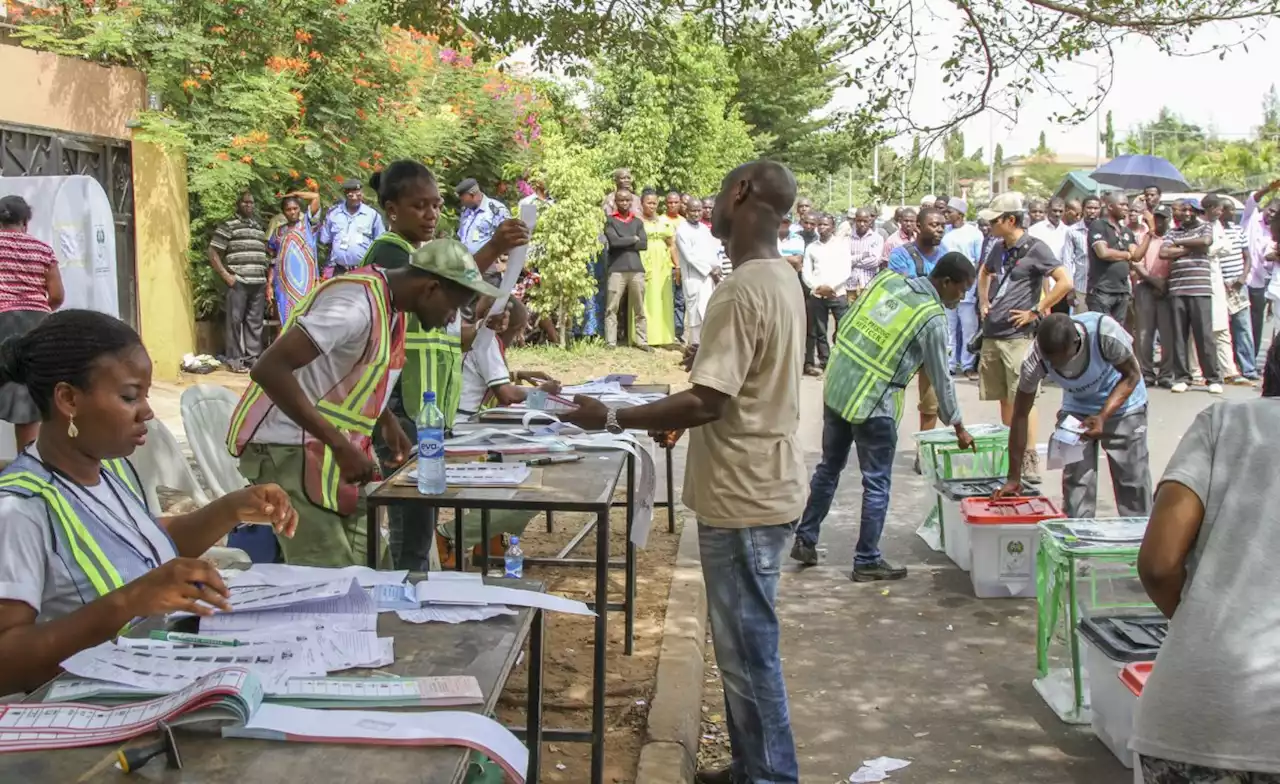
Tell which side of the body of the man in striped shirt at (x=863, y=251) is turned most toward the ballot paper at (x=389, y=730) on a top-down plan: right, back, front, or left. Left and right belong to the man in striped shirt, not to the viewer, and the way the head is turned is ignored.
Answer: front

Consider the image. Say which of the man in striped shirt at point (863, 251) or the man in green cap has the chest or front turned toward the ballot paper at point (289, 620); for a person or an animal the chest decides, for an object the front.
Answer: the man in striped shirt

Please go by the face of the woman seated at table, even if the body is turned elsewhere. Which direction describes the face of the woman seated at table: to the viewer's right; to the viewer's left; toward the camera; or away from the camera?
to the viewer's right

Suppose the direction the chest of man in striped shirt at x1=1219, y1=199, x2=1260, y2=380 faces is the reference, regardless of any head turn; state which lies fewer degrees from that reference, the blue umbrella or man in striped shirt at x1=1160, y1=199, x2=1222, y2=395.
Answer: the man in striped shirt

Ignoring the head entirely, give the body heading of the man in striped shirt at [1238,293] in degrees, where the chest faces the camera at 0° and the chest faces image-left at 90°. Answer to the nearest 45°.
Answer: approximately 45°

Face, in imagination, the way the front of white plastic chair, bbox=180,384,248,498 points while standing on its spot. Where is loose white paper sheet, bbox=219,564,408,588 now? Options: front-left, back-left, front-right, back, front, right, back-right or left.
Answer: front-right

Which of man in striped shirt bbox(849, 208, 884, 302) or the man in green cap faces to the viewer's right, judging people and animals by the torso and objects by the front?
the man in green cap

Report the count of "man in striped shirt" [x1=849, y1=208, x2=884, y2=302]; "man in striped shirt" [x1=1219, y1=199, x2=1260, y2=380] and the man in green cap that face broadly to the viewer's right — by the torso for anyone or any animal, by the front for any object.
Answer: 1

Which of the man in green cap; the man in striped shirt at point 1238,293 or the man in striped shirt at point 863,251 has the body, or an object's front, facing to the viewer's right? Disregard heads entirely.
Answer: the man in green cap

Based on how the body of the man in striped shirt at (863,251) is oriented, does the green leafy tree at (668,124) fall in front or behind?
behind

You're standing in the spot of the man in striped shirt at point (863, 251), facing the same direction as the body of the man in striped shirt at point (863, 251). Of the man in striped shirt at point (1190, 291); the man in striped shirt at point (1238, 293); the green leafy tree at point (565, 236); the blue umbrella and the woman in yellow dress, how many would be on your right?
2

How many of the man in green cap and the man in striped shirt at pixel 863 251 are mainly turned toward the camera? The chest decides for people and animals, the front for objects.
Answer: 1

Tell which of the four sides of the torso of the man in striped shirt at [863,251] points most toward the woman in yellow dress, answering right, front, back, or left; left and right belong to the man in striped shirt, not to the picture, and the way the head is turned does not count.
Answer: right

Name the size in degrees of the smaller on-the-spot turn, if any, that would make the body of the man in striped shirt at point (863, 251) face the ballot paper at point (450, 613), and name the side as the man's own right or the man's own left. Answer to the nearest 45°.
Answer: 0° — they already face it

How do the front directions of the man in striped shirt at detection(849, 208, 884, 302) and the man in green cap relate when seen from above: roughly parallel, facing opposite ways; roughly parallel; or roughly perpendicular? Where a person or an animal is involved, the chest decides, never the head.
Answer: roughly perpendicular

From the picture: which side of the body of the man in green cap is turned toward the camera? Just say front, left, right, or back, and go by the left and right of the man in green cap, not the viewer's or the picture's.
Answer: right

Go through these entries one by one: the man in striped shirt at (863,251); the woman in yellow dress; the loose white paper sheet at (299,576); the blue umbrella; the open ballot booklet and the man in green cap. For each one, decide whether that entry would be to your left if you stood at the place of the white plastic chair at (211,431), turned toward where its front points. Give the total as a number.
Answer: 3
